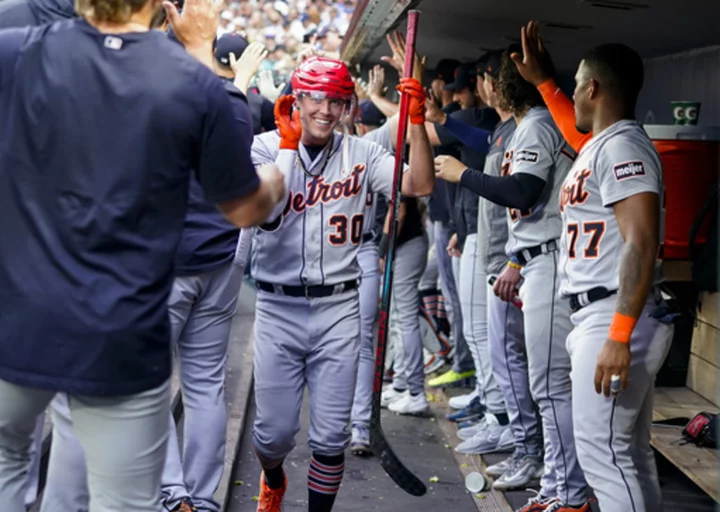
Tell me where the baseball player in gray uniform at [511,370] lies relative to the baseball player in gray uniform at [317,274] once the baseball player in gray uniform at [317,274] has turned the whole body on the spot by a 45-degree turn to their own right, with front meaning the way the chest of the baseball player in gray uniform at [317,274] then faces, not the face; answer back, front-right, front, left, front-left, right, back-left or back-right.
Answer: back

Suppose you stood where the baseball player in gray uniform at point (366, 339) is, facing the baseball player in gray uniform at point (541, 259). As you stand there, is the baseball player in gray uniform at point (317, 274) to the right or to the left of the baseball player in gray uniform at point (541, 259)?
right

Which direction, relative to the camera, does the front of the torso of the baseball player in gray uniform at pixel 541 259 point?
to the viewer's left

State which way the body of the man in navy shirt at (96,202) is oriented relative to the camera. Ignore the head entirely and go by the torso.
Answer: away from the camera

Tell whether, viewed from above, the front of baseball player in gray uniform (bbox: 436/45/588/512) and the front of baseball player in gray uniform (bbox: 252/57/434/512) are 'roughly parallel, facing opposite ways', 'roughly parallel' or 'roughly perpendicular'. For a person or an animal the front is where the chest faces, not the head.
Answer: roughly perpendicular

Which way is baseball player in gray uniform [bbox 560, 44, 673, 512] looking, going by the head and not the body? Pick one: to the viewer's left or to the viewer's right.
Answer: to the viewer's left

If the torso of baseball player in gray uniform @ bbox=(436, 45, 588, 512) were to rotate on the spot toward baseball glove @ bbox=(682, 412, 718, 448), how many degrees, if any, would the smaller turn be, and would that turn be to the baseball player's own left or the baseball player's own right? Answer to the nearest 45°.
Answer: approximately 180°

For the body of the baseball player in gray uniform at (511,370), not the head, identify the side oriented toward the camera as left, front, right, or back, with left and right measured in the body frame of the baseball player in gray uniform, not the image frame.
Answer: left

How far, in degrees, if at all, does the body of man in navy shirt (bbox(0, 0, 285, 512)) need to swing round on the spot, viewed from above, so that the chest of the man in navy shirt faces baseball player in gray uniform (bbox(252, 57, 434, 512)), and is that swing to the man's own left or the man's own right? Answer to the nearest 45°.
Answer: approximately 45° to the man's own right
